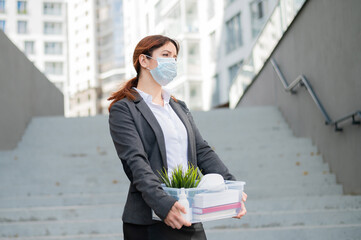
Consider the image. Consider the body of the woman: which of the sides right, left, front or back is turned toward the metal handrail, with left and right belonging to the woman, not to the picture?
left

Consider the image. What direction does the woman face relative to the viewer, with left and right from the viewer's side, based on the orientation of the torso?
facing the viewer and to the right of the viewer

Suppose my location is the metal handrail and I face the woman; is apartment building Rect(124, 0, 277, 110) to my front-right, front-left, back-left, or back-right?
back-right

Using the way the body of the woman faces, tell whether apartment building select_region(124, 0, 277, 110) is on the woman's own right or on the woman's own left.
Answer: on the woman's own left

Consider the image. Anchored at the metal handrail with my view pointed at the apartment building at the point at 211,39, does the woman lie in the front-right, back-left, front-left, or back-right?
back-left
